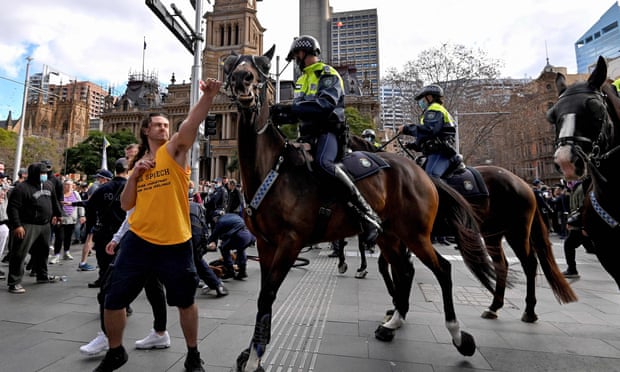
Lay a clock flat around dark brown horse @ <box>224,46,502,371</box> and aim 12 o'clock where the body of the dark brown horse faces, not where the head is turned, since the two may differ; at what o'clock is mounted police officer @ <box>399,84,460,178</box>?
The mounted police officer is roughly at 6 o'clock from the dark brown horse.

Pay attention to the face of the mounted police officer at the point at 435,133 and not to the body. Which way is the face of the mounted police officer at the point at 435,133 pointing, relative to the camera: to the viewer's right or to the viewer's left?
to the viewer's left

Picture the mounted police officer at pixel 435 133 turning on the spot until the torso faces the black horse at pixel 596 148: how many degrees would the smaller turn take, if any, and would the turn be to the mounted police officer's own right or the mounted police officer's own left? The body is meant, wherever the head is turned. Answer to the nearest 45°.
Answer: approximately 135° to the mounted police officer's own left

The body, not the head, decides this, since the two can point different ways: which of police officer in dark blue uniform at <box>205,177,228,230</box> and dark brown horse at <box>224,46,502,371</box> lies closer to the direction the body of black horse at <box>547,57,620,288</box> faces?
the dark brown horse

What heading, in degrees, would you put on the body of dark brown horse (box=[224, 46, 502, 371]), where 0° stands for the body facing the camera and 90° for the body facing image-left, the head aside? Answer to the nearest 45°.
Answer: approximately 45°

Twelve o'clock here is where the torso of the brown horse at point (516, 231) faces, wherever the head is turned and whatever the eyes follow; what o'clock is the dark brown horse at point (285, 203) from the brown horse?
The dark brown horse is roughly at 10 o'clock from the brown horse.

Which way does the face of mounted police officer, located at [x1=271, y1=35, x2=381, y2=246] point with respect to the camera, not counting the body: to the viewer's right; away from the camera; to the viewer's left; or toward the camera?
to the viewer's left

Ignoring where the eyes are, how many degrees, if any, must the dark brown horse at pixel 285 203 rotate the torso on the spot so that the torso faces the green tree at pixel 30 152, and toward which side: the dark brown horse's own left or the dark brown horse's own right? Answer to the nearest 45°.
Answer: approximately 90° to the dark brown horse's own right

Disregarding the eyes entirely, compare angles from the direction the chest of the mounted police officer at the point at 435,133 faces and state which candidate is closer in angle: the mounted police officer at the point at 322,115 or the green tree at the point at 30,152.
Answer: the green tree

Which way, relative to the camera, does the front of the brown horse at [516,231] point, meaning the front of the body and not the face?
to the viewer's left

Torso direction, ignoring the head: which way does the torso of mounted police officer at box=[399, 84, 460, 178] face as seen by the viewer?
to the viewer's left
